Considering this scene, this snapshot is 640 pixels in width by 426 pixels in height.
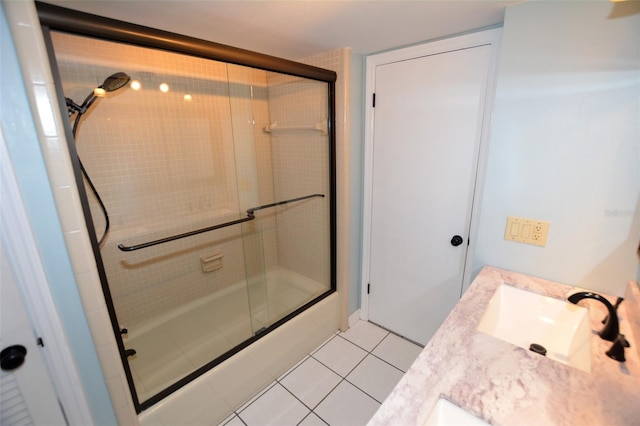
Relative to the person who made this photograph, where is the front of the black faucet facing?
facing to the left of the viewer

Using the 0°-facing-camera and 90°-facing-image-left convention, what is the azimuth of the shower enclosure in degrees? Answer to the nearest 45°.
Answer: approximately 315°

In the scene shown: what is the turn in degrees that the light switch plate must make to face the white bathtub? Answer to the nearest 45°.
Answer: approximately 45° to its right

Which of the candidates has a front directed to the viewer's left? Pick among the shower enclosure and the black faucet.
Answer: the black faucet

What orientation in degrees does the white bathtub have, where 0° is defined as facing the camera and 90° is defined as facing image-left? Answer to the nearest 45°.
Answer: approximately 315°

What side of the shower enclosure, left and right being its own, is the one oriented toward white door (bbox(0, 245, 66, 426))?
right
